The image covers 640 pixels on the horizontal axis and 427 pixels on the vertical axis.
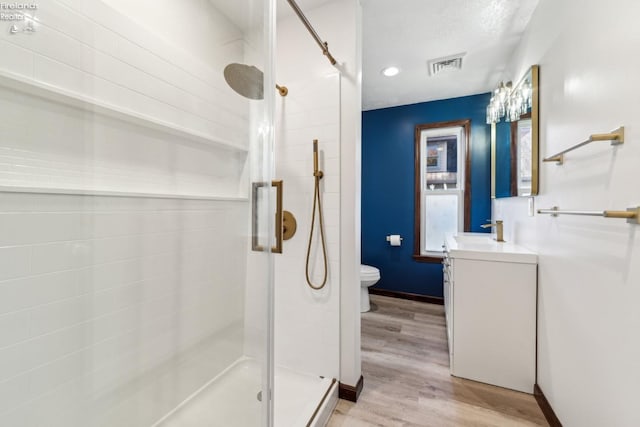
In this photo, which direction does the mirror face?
to the viewer's left

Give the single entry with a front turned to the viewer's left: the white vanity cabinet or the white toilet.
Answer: the white vanity cabinet

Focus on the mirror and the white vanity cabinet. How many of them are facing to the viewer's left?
2

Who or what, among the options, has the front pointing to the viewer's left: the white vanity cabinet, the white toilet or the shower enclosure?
the white vanity cabinet

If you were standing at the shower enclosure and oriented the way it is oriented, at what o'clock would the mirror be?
The mirror is roughly at 11 o'clock from the shower enclosure.

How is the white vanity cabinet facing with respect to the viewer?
to the viewer's left

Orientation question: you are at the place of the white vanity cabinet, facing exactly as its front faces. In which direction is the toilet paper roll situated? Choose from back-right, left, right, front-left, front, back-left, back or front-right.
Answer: front-right

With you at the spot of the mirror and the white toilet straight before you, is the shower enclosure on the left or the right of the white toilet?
left

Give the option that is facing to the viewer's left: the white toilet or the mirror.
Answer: the mirror

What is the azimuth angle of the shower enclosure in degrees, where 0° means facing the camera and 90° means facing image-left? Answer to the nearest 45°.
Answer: approximately 315°

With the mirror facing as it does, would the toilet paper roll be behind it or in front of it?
in front
